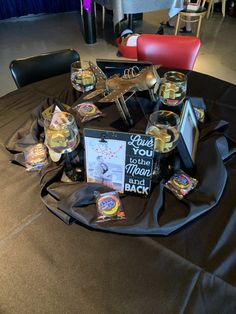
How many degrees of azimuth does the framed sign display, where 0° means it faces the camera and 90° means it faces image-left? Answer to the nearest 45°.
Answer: approximately 0°

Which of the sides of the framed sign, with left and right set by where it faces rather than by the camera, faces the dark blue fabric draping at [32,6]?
back
